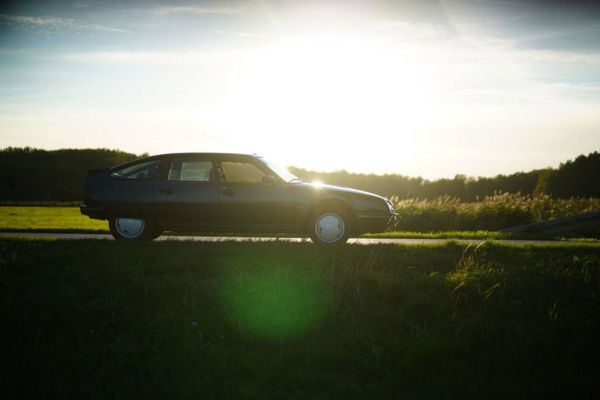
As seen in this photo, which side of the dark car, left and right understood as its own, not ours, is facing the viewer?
right
